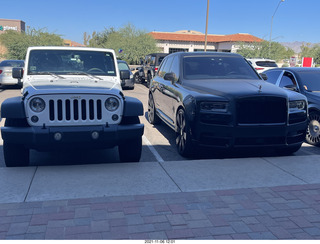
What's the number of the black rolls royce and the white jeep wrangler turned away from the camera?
0

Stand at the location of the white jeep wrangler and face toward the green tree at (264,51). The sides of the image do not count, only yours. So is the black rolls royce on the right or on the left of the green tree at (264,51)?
right

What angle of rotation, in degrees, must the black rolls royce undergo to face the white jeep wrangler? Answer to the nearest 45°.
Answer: approximately 90° to its right

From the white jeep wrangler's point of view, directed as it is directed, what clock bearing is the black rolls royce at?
The black rolls royce is roughly at 9 o'clock from the white jeep wrangler.

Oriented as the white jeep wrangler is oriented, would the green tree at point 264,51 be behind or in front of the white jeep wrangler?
behind

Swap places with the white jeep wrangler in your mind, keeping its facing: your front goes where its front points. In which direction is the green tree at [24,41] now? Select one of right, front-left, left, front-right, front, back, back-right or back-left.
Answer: back

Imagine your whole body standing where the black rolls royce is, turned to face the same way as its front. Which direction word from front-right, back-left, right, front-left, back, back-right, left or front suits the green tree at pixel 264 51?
back-left

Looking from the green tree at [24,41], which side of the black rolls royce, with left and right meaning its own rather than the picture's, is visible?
back

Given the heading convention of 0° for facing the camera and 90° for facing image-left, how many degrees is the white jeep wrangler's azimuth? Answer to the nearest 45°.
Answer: approximately 0°

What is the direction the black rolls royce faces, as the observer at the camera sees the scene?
facing the viewer and to the right of the viewer
